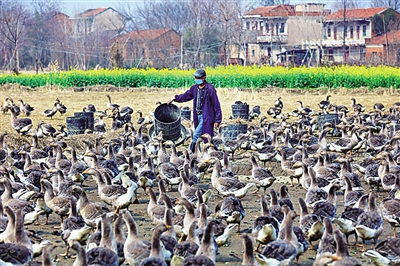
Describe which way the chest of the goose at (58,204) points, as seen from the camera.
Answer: to the viewer's left

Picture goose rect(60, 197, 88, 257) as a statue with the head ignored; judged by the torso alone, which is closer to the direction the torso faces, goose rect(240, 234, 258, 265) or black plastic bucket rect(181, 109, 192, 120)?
the black plastic bucket

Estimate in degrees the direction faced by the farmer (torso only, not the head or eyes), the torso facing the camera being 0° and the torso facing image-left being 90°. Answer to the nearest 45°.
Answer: approximately 45°

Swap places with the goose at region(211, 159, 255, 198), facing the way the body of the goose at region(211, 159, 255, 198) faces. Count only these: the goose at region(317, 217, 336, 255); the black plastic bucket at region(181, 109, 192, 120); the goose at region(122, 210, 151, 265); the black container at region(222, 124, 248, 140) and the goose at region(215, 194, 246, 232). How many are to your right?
2
